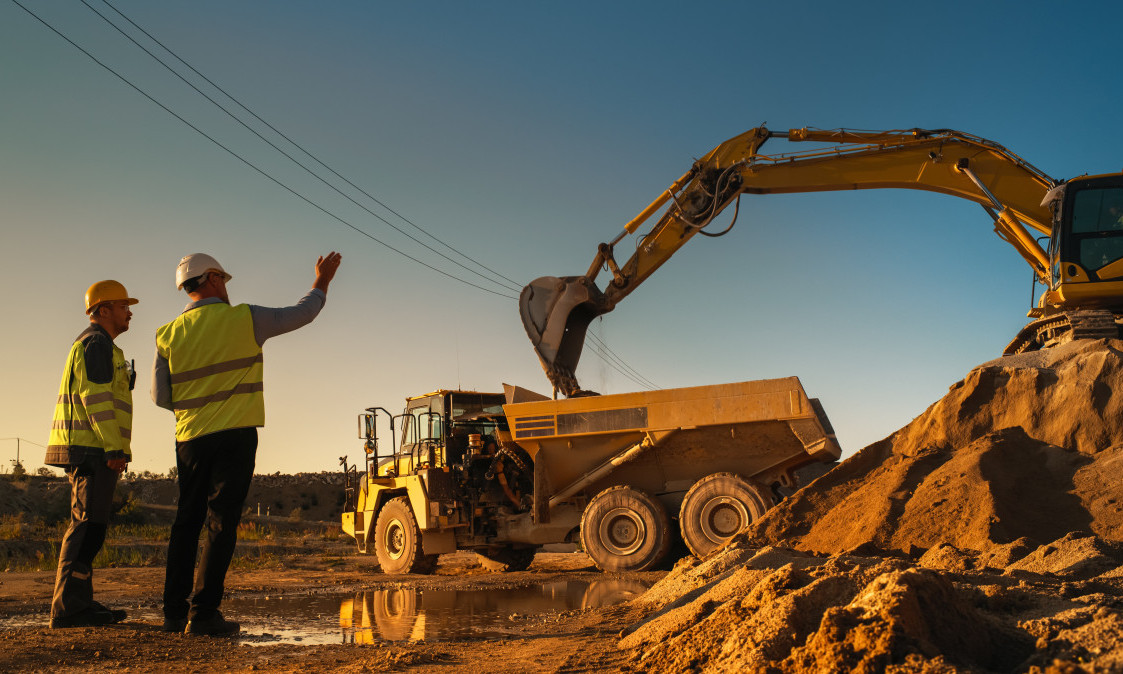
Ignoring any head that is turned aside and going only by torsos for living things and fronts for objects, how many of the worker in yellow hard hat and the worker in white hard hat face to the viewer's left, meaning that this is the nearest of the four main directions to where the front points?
0

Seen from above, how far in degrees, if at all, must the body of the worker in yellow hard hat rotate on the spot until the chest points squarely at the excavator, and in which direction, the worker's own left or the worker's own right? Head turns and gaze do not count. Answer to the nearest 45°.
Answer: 0° — they already face it

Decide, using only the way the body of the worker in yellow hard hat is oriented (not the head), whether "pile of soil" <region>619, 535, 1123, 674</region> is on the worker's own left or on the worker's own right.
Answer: on the worker's own right

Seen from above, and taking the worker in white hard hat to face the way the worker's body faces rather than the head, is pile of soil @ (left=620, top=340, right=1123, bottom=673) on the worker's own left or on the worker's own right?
on the worker's own right

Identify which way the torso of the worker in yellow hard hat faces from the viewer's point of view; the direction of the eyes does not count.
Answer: to the viewer's right

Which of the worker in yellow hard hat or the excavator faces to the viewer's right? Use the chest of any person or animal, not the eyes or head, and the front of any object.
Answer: the worker in yellow hard hat

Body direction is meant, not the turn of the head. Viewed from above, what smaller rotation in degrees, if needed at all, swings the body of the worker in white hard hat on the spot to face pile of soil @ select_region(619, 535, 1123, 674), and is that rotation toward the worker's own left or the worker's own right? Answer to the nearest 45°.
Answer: approximately 90° to the worker's own right

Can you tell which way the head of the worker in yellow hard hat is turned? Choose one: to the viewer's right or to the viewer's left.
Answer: to the viewer's right

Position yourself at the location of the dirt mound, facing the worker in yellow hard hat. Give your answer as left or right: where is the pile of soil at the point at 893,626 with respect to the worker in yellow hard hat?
left

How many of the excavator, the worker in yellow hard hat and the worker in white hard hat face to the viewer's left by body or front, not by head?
1

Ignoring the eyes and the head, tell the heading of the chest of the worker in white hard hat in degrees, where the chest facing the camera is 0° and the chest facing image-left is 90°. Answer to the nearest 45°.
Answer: approximately 225°

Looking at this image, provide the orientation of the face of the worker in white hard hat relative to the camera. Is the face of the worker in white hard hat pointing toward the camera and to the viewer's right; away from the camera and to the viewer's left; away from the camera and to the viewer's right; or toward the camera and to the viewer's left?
away from the camera and to the viewer's right

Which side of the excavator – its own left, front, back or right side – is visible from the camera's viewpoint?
left

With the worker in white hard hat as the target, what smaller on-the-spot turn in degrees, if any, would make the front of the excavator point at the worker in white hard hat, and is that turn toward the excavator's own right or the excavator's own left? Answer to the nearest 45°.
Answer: approximately 45° to the excavator's own left
